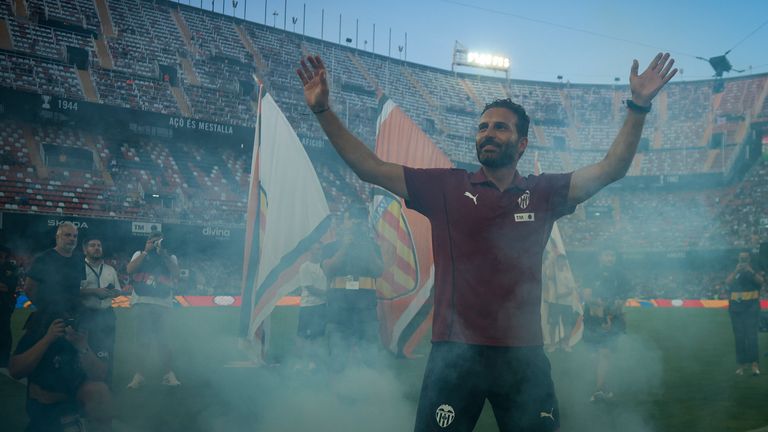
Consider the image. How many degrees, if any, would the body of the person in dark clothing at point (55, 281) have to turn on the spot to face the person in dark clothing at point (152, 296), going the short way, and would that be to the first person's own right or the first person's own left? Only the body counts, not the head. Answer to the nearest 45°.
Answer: approximately 135° to the first person's own left

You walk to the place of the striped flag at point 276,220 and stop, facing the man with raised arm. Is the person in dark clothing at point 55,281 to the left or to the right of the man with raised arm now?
right

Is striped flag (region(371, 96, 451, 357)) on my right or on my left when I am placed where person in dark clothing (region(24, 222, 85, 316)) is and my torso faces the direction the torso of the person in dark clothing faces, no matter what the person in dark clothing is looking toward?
on my left

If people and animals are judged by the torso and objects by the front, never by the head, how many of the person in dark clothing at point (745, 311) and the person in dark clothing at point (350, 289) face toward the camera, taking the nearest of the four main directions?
2

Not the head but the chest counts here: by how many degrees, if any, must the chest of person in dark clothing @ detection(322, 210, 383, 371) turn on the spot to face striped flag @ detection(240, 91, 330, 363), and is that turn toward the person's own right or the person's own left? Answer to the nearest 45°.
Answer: approximately 45° to the person's own right

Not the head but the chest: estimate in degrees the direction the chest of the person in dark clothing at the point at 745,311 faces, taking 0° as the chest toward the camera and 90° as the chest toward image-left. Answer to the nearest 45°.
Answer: approximately 0°

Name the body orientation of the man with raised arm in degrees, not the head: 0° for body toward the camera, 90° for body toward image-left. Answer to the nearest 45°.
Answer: approximately 0°

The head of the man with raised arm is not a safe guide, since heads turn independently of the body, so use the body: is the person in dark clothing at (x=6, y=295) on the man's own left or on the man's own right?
on the man's own right

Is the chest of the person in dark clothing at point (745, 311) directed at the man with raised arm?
yes

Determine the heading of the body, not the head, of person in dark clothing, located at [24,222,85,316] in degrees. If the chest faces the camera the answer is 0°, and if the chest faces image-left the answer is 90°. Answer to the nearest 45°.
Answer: approximately 315°
